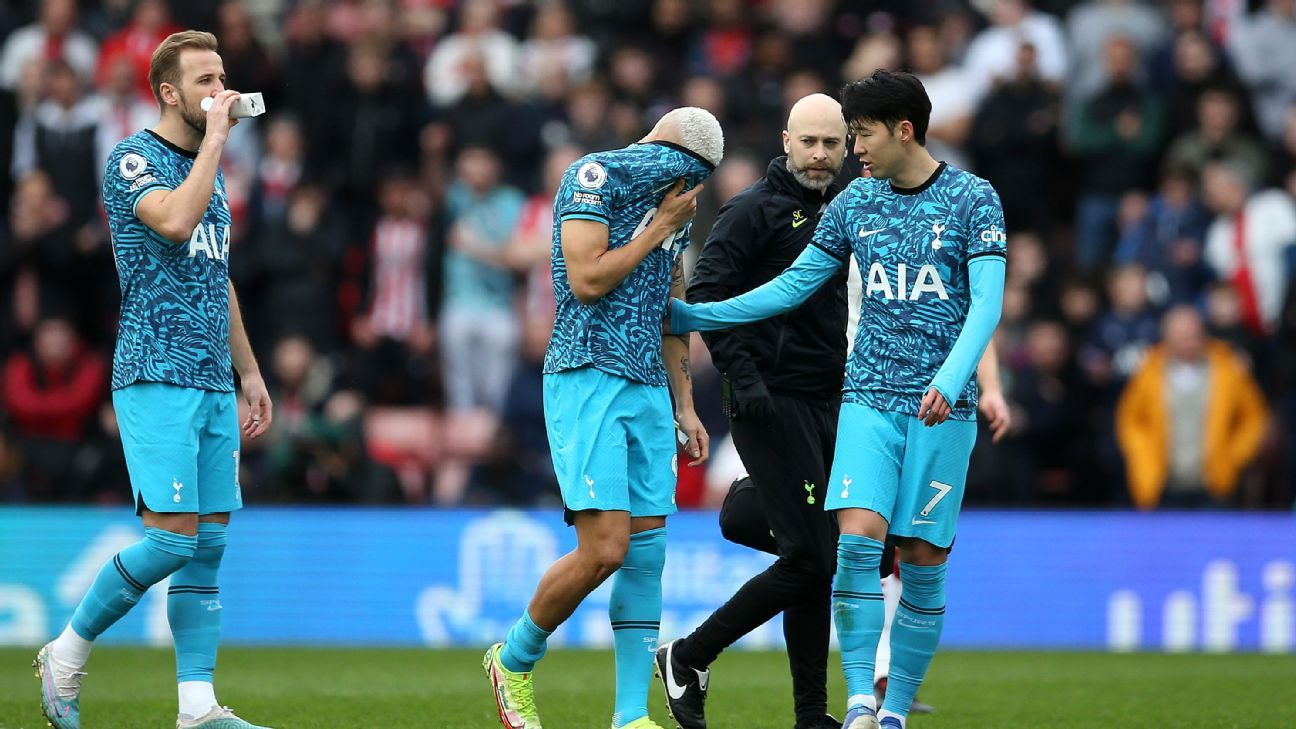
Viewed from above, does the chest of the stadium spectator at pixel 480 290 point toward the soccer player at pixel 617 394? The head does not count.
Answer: yes

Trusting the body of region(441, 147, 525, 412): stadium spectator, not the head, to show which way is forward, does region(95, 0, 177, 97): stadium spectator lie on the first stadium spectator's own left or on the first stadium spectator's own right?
on the first stadium spectator's own right

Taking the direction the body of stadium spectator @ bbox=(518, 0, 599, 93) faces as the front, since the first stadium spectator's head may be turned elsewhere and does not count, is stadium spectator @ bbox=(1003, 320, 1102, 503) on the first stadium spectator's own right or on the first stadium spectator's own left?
on the first stadium spectator's own left

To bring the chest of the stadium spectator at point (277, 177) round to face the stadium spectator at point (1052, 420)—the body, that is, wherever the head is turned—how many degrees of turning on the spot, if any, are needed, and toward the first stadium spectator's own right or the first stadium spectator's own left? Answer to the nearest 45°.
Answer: approximately 45° to the first stadium spectator's own left

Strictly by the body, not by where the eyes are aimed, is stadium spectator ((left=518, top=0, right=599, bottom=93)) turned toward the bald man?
yes
